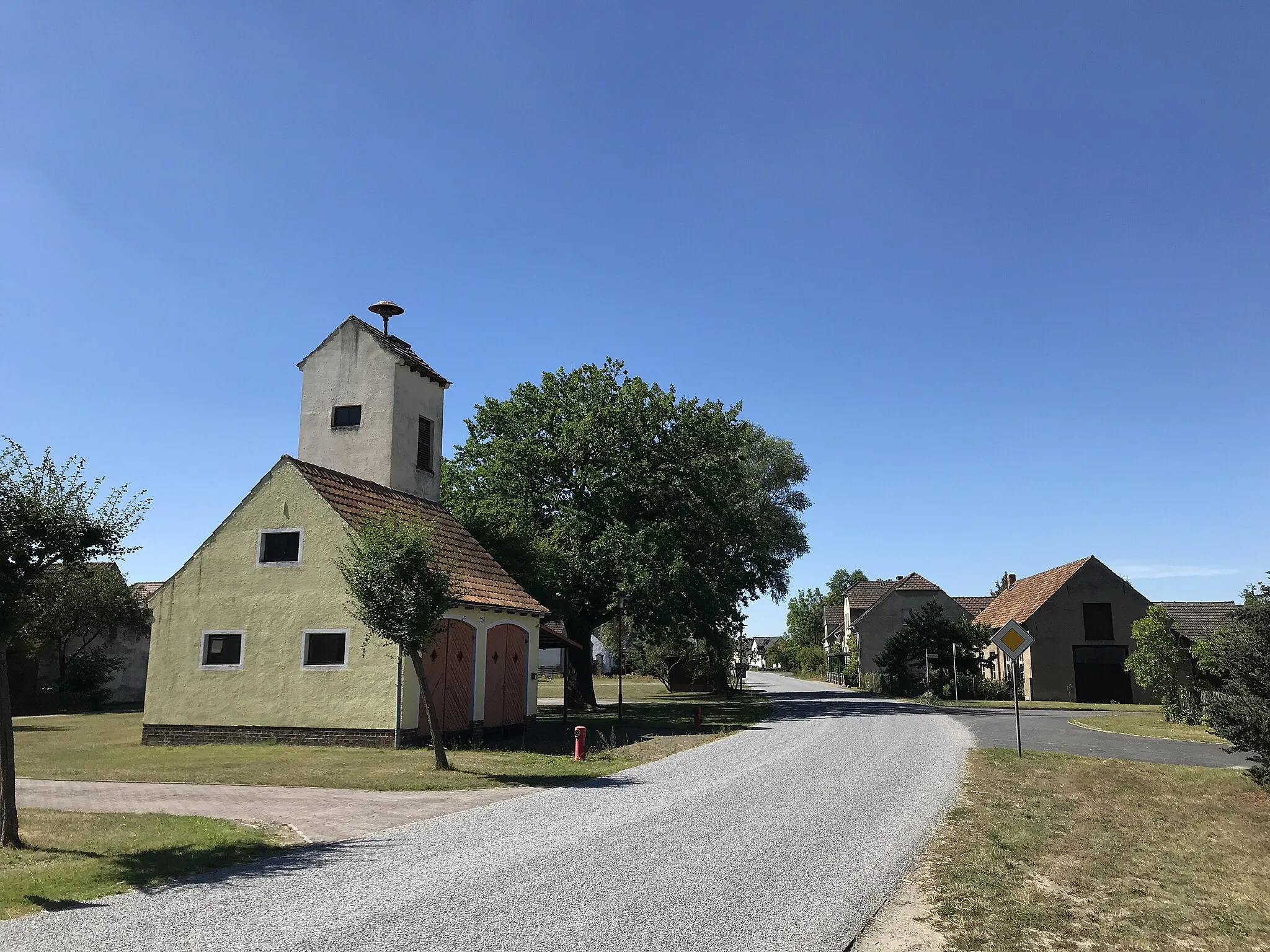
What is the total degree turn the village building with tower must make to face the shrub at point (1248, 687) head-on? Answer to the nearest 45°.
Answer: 0° — it already faces it

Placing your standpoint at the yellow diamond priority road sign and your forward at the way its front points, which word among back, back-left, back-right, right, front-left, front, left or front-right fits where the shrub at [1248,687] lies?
front-left

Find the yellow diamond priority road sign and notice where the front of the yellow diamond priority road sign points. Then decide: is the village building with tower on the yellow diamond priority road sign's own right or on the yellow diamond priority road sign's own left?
on the yellow diamond priority road sign's own right

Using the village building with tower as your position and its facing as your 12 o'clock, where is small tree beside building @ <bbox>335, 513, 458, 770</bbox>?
The small tree beside building is roughly at 1 o'clock from the village building with tower.

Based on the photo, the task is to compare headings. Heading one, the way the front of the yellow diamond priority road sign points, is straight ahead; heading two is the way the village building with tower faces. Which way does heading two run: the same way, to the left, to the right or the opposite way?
to the left

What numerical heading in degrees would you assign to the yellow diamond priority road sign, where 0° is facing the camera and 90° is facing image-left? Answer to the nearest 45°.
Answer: approximately 0°

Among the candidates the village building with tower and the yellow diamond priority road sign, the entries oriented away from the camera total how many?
0

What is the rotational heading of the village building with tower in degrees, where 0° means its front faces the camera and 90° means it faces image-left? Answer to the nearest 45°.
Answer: approximately 315°

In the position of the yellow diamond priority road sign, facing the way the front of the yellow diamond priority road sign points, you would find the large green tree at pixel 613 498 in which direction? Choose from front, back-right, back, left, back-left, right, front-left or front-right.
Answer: back-right

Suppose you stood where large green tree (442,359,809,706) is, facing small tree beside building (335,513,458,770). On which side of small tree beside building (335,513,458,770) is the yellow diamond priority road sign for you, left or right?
left

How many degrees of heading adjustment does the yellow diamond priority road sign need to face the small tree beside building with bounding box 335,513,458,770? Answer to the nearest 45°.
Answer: approximately 45° to its right
